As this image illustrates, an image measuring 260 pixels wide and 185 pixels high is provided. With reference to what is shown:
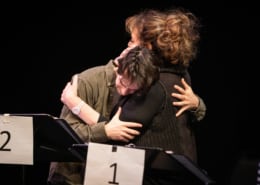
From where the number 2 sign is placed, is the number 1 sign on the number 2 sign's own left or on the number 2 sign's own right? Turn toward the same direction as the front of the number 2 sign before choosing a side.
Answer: on the number 2 sign's own left

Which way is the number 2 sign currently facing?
toward the camera

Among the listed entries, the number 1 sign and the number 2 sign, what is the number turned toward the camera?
2

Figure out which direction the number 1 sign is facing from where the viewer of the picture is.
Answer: facing the viewer

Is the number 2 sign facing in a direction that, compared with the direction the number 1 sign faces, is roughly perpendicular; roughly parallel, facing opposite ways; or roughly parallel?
roughly parallel

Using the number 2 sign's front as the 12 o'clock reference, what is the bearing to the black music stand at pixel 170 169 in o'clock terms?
The black music stand is roughly at 10 o'clock from the number 2 sign.
